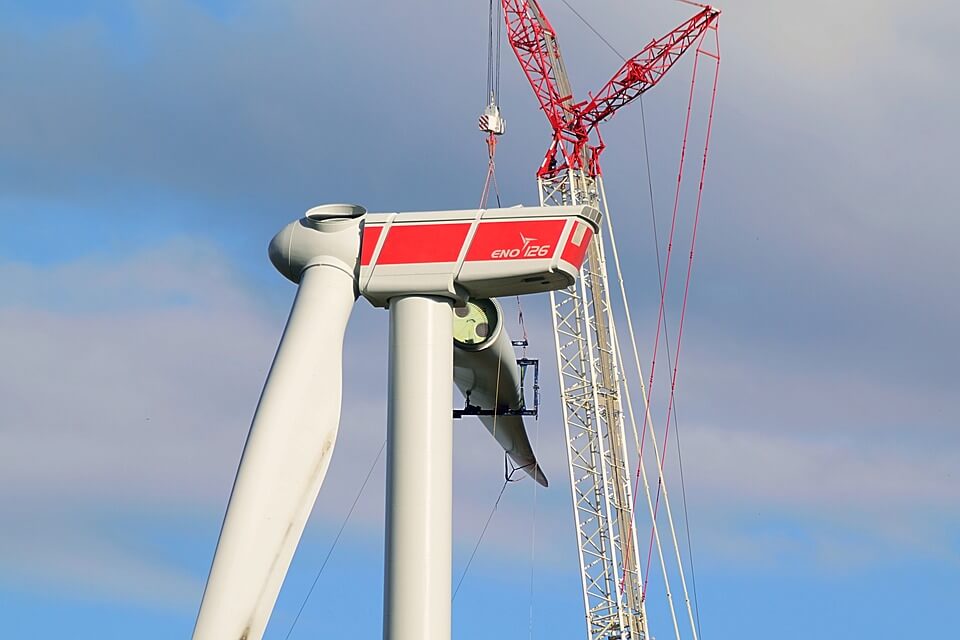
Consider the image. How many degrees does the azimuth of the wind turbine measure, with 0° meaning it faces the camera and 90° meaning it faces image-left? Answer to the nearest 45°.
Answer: approximately 90°
